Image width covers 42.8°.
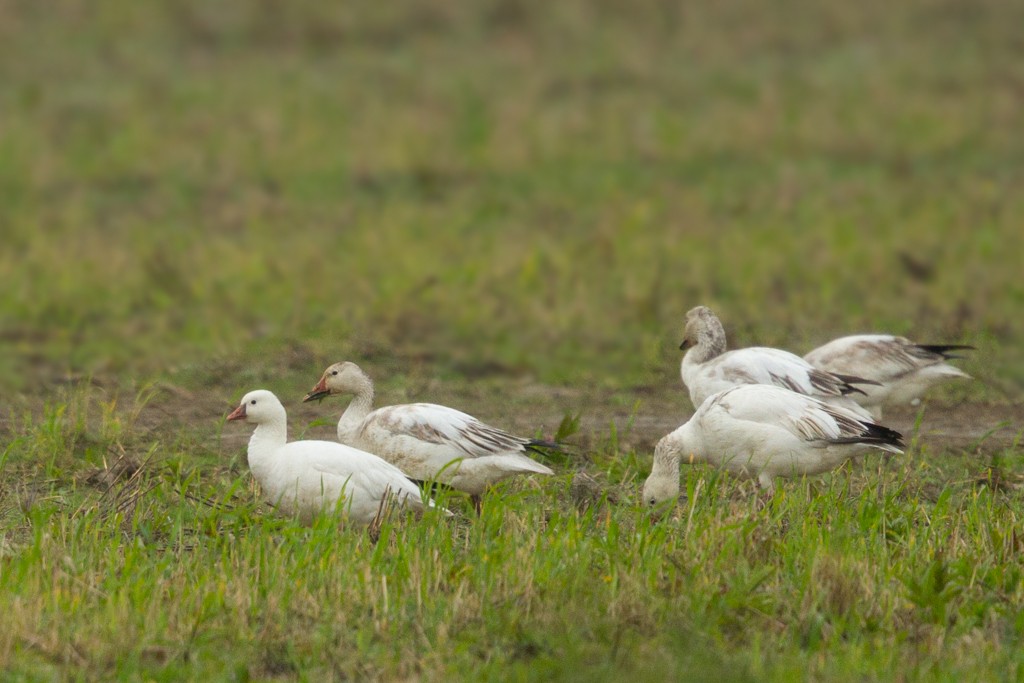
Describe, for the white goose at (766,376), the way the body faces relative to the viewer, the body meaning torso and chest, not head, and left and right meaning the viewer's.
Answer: facing to the left of the viewer

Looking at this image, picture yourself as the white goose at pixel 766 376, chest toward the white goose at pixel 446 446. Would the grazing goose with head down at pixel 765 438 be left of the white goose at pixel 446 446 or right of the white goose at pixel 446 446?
left

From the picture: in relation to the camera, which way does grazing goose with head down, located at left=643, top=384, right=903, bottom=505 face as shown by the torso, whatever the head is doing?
to the viewer's left

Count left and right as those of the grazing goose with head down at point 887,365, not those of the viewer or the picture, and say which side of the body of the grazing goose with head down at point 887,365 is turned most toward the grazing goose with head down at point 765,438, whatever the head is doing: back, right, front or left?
left

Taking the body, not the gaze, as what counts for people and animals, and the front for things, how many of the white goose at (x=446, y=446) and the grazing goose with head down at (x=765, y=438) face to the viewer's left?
2

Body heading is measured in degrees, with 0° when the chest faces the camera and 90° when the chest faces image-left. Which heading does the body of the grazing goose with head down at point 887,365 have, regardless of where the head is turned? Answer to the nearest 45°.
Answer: approximately 90°

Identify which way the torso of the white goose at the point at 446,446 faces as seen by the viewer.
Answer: to the viewer's left

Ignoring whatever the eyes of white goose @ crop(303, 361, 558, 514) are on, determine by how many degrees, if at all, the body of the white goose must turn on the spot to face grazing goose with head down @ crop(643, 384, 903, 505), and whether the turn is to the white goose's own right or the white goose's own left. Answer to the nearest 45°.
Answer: approximately 180°
